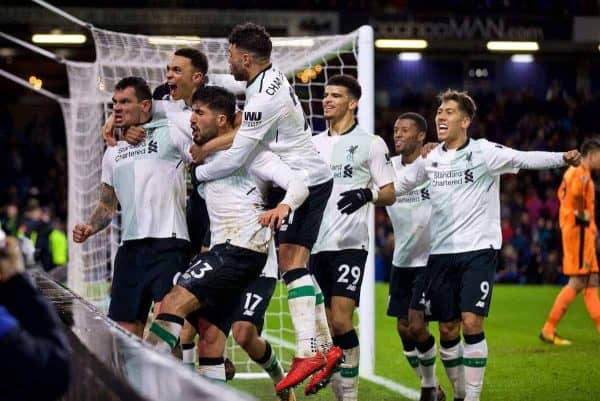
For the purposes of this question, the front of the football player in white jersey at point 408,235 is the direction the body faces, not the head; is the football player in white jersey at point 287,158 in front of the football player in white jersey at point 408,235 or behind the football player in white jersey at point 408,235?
in front

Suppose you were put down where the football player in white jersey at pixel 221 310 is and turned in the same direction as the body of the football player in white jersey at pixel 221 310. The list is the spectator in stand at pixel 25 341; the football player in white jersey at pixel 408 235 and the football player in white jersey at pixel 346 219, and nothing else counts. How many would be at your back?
2

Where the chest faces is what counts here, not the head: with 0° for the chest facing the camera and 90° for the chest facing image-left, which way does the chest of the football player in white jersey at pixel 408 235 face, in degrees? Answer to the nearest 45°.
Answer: approximately 45°
